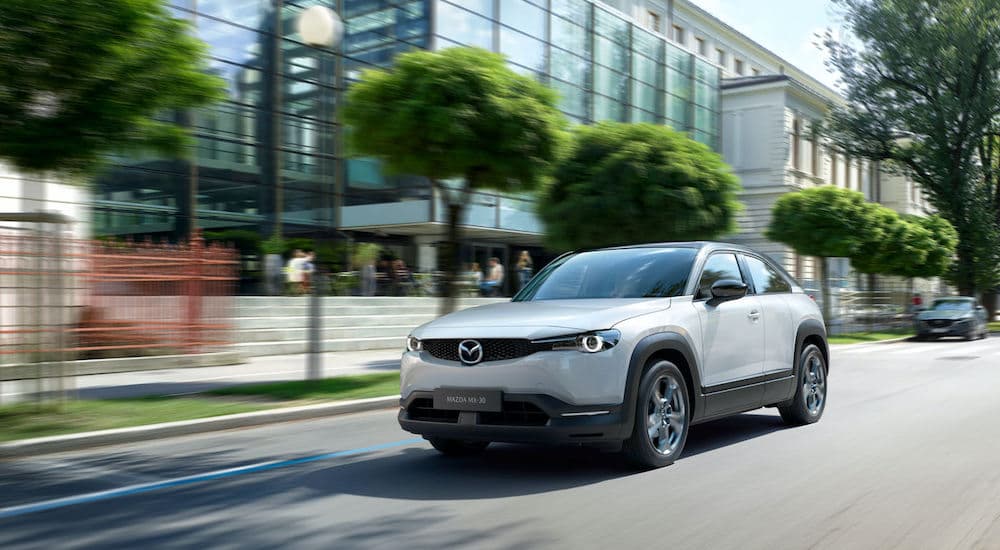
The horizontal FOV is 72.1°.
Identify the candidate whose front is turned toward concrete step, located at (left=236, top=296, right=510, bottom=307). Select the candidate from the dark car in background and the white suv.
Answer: the dark car in background

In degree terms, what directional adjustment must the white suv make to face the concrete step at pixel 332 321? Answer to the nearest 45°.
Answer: approximately 90° to its right

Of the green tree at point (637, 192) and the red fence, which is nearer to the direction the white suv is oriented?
the red fence

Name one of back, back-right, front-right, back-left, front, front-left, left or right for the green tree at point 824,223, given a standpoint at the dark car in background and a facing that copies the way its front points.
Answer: front-right

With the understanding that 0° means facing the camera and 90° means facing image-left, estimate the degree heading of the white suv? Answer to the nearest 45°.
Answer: approximately 45°

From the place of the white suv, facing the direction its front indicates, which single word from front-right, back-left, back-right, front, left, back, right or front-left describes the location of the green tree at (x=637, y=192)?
back-right

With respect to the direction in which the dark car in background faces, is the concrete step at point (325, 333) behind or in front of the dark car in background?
in front

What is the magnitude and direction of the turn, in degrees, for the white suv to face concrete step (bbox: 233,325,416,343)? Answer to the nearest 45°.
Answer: approximately 90° to its right

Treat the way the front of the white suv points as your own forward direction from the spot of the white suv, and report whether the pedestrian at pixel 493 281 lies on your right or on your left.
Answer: on your right

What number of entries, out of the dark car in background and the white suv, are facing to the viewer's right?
0

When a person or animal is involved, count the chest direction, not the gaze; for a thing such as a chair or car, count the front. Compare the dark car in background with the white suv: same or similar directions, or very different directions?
same or similar directions

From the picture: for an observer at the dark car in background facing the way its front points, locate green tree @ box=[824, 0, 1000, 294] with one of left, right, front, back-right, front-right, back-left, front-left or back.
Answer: back-right

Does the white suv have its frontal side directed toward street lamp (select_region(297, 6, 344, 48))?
no

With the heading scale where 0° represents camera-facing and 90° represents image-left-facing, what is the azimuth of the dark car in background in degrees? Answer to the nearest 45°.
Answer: approximately 45°
